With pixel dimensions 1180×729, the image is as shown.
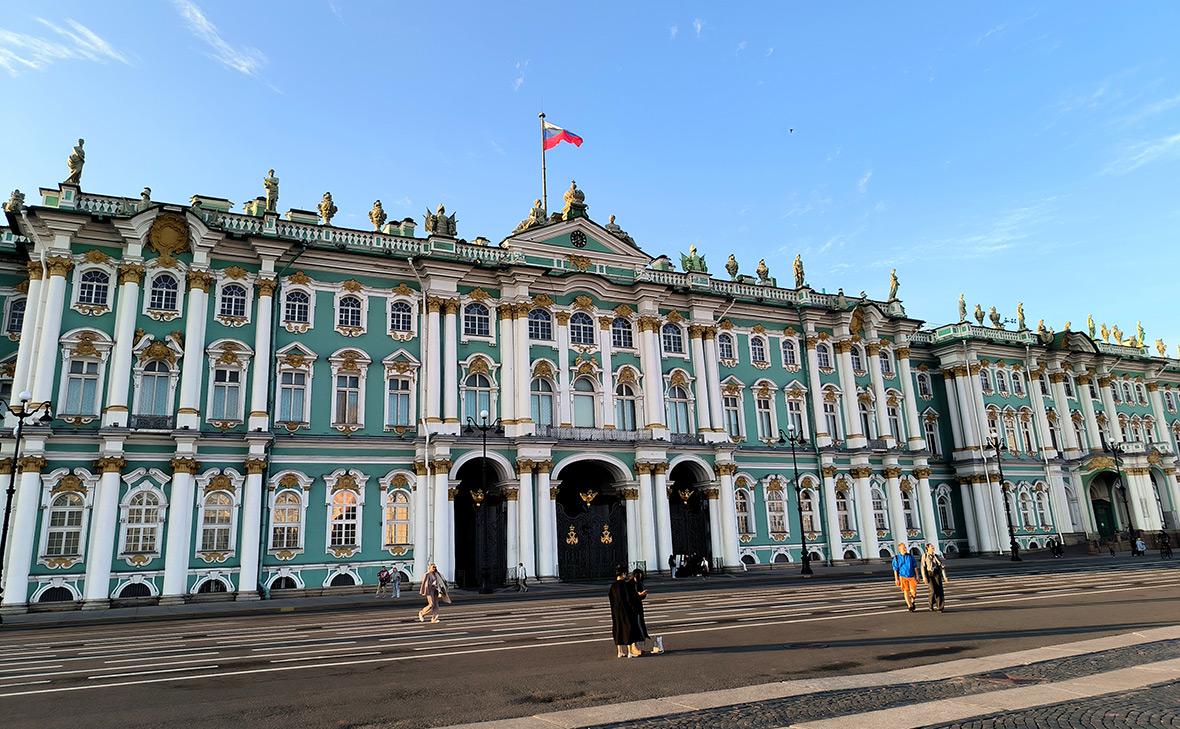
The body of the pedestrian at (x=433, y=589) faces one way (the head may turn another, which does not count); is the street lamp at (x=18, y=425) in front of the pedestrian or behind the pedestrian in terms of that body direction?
behind

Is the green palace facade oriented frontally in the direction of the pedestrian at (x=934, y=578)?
yes

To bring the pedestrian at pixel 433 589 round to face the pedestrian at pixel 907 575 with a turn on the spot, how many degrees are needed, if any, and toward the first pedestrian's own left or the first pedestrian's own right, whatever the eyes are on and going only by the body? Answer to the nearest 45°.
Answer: approximately 45° to the first pedestrian's own left

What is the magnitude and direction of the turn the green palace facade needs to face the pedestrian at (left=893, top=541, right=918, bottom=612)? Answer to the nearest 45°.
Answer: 0° — it already faces them

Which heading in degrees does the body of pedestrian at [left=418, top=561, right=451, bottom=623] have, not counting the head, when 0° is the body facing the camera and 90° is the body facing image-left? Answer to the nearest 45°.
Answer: approximately 315°

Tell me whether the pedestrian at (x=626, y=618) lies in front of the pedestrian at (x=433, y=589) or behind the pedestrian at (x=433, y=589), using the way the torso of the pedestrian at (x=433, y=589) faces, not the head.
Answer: in front

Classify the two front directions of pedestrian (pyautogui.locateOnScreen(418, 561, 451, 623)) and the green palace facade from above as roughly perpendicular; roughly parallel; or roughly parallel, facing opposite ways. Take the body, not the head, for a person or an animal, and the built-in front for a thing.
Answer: roughly parallel
